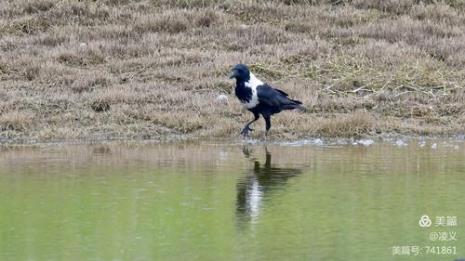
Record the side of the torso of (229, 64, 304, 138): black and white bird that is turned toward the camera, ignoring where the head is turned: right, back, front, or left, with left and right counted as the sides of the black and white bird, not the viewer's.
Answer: left
